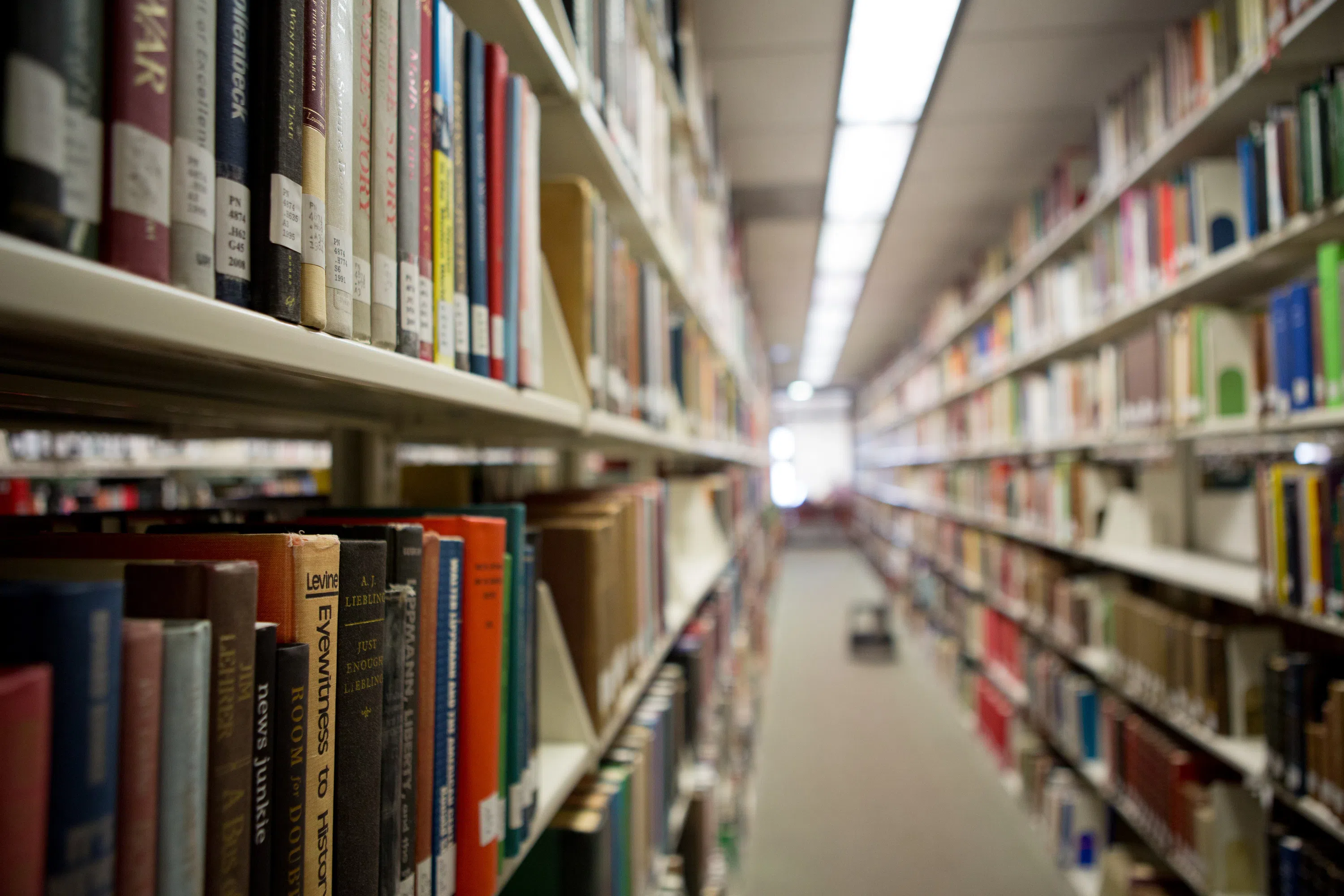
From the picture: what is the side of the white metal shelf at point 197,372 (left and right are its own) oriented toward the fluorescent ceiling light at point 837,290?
left

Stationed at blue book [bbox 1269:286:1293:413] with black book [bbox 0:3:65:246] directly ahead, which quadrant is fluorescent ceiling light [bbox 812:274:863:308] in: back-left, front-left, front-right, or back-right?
back-right

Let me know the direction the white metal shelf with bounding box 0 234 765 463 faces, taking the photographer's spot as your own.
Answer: facing the viewer and to the right of the viewer

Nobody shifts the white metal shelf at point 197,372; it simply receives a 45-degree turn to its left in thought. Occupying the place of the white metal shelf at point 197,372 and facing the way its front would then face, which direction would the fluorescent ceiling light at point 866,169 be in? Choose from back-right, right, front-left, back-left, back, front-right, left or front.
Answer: front-left
